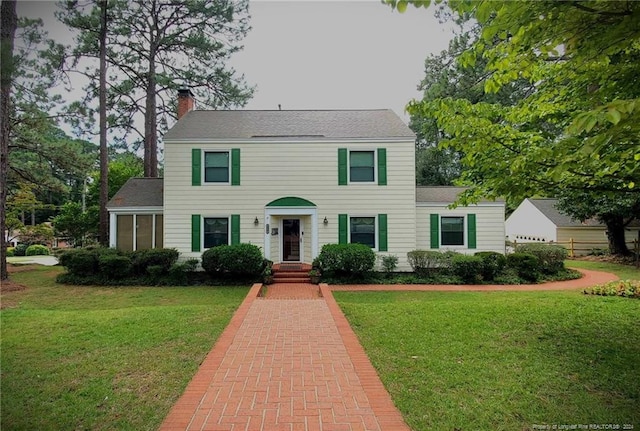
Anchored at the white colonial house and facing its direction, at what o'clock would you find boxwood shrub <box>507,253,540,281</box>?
The boxwood shrub is roughly at 9 o'clock from the white colonial house.

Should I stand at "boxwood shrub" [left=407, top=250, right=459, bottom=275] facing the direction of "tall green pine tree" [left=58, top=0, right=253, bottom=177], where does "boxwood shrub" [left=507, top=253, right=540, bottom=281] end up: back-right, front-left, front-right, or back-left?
back-right

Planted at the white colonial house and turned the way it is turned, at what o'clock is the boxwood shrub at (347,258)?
The boxwood shrub is roughly at 10 o'clock from the white colonial house.

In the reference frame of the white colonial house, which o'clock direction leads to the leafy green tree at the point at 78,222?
The leafy green tree is roughly at 4 o'clock from the white colonial house.

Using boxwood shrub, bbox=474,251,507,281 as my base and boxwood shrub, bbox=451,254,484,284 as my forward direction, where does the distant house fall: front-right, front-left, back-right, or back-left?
back-right

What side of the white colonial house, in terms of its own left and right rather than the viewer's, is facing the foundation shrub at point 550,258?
left

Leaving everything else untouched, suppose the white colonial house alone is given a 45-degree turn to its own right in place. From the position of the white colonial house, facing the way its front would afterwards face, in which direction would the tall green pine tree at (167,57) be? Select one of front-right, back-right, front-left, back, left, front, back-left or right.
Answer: right

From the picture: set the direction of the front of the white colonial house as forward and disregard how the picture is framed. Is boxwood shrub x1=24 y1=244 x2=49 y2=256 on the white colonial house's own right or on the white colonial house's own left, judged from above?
on the white colonial house's own right

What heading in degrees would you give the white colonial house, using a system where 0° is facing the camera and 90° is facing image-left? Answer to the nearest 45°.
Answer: approximately 0°
